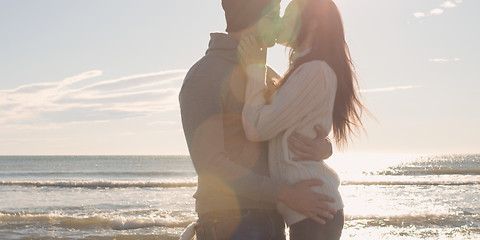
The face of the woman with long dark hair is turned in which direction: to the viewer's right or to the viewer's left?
to the viewer's left

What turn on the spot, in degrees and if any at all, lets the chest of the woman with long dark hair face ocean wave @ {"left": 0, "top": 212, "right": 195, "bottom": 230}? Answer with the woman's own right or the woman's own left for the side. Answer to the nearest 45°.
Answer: approximately 45° to the woman's own right

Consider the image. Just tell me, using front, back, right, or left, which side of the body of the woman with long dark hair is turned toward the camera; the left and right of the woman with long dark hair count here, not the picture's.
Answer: left

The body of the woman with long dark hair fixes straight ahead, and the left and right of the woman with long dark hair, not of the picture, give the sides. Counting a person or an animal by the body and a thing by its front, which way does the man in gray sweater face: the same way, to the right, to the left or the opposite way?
the opposite way

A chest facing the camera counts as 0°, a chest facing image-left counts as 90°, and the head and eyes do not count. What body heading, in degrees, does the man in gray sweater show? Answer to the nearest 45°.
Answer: approximately 270°

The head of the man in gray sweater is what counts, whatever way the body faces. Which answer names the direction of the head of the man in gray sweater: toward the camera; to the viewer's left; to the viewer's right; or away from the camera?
to the viewer's right
